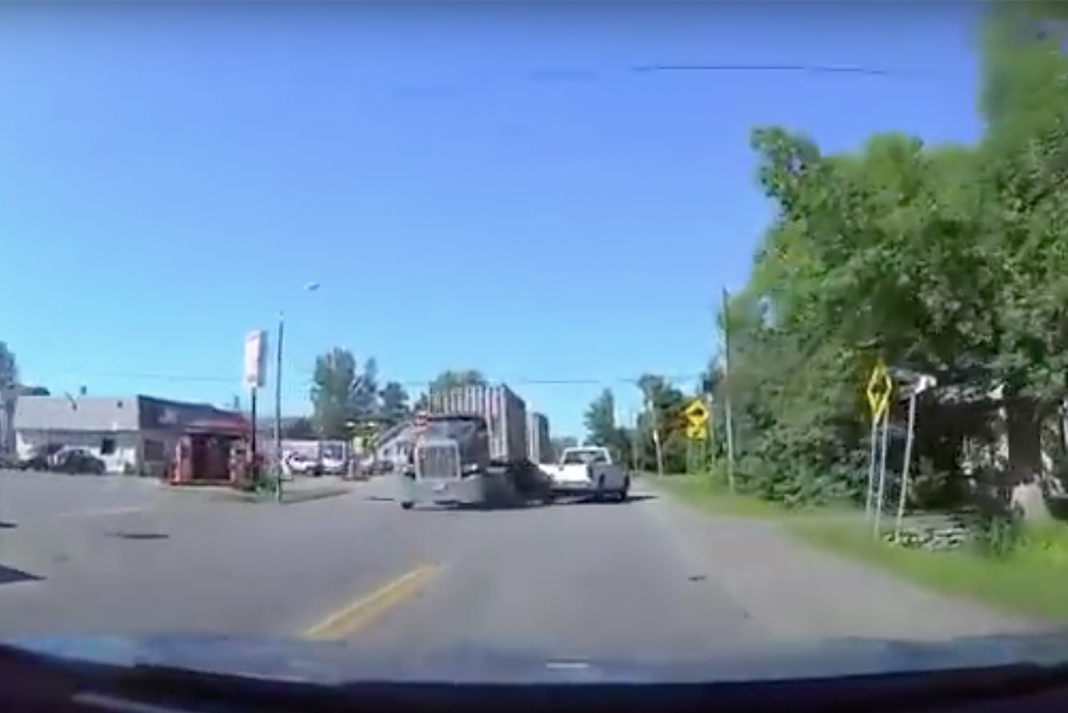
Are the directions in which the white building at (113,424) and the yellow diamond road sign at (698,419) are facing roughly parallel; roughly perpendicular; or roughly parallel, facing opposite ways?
roughly perpendicular

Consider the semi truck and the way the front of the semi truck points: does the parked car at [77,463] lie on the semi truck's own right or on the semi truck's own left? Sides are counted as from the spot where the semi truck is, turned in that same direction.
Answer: on the semi truck's own right

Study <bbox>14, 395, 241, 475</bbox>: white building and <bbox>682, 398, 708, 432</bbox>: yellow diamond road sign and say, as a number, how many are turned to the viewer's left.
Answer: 0

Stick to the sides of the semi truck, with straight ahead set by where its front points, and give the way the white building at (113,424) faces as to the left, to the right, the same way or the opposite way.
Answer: to the left

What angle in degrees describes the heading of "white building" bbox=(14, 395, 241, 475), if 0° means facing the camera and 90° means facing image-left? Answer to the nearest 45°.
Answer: approximately 315°

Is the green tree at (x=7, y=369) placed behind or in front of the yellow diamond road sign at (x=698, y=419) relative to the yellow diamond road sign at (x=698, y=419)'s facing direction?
in front

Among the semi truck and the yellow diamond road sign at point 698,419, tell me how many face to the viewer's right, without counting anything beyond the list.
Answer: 0
